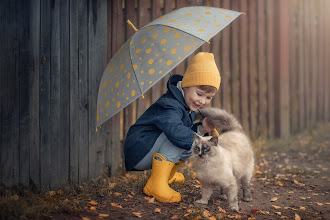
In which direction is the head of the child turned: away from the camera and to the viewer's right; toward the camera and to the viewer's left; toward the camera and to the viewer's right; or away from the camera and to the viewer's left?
toward the camera and to the viewer's right

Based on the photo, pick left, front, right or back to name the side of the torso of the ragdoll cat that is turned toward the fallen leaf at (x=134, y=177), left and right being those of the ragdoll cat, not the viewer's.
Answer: right

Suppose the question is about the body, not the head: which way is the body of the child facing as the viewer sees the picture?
to the viewer's right

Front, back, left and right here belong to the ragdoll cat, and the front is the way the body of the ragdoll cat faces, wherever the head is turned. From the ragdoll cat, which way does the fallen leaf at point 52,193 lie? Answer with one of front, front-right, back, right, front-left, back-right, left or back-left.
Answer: front-right

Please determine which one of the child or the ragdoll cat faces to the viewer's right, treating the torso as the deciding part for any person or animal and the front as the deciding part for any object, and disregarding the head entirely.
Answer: the child

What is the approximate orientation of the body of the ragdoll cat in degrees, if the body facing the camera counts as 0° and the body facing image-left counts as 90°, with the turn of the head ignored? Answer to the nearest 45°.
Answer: approximately 45°

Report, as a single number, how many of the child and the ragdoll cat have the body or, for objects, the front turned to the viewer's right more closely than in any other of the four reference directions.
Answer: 1
